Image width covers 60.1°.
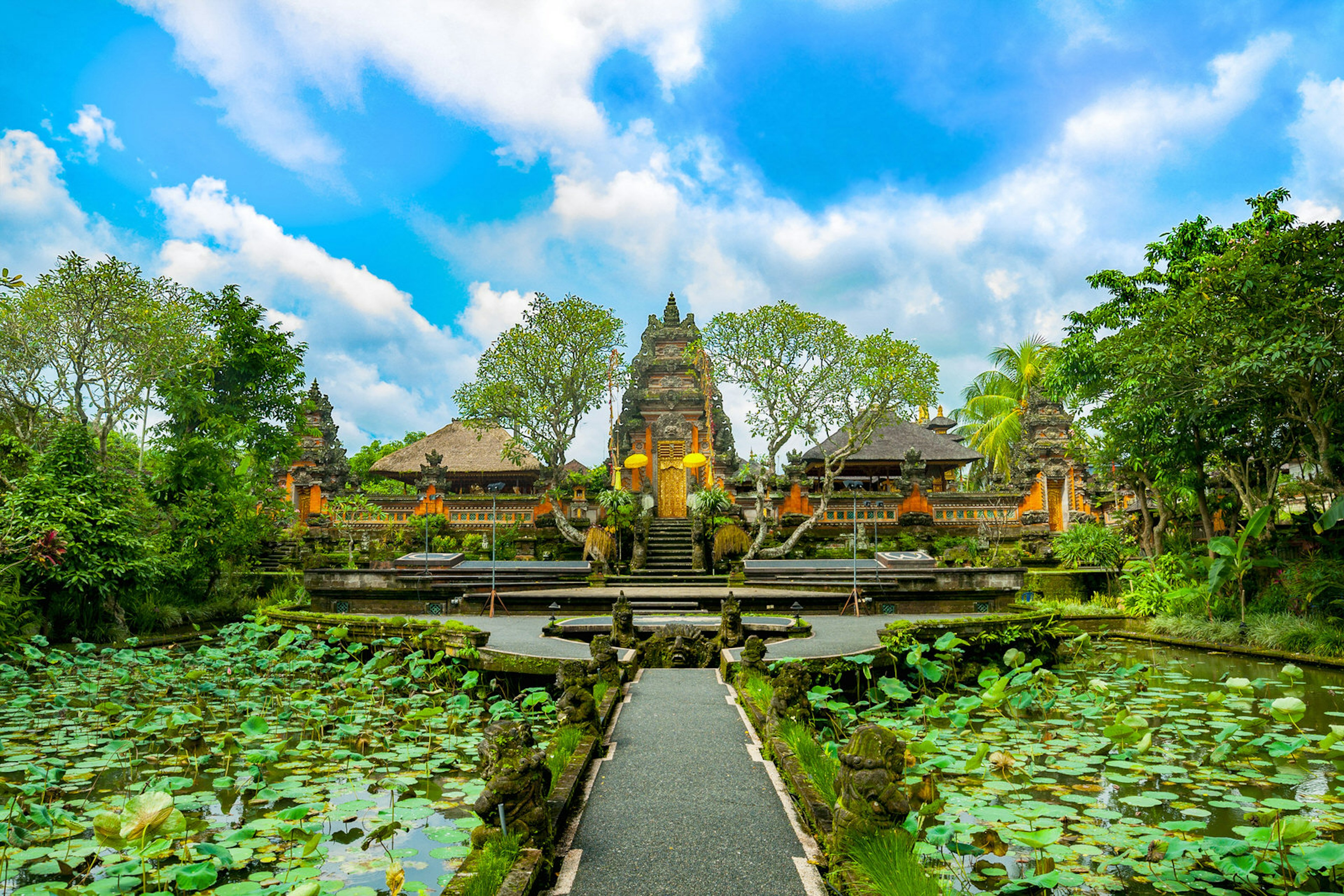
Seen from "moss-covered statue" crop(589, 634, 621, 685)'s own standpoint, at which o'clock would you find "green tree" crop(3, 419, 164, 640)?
The green tree is roughly at 4 o'clock from the moss-covered statue.

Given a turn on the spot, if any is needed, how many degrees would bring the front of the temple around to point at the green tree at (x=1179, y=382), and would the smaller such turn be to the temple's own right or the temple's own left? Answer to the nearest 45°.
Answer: approximately 45° to the temple's own left

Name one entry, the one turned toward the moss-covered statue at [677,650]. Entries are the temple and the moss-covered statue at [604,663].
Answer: the temple

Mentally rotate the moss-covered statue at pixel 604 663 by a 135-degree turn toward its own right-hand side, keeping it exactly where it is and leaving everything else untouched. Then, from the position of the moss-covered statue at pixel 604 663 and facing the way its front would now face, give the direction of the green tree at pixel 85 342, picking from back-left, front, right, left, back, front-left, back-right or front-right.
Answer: front

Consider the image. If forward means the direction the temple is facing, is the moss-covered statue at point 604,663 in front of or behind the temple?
in front

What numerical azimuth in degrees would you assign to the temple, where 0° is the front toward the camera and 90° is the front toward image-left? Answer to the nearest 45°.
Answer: approximately 0°

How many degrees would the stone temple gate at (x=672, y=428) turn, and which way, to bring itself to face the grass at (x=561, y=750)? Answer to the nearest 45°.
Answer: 0° — it already faces it

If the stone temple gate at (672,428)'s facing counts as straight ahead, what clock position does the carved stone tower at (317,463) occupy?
The carved stone tower is roughly at 3 o'clock from the stone temple gate.

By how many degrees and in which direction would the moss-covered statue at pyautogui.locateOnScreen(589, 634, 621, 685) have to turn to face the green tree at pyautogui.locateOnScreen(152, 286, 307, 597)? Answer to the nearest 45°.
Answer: approximately 135° to its right

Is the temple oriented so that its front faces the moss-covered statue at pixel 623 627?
yes

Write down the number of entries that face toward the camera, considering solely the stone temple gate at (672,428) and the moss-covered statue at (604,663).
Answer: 2
